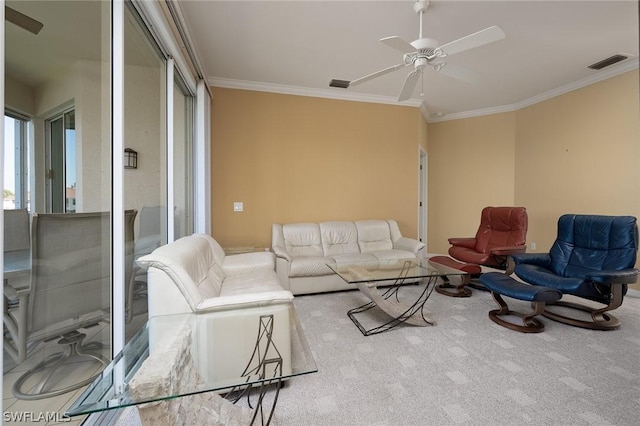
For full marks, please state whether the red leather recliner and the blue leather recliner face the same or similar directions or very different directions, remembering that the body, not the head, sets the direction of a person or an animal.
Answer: same or similar directions

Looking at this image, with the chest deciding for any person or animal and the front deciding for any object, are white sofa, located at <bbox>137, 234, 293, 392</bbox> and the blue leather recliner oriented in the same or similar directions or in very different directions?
very different directions

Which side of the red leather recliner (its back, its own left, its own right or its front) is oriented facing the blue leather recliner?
left

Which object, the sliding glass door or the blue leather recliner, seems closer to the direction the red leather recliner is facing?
the sliding glass door

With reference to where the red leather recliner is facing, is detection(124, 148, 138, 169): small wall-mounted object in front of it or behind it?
in front

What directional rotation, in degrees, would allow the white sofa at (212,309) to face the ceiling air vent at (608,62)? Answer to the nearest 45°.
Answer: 0° — it already faces it

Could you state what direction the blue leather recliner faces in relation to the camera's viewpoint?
facing the viewer and to the left of the viewer

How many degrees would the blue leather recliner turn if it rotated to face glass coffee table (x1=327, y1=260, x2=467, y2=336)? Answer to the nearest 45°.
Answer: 0° — it already faces it

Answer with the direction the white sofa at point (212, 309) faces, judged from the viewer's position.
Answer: facing to the right of the viewer

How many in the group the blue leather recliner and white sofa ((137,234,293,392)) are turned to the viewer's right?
1

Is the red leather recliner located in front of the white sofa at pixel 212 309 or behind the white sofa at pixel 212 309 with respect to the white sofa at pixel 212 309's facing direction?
in front

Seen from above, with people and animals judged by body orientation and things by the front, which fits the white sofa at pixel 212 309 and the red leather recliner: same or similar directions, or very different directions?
very different directions

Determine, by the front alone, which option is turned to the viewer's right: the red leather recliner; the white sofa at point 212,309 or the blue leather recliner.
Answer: the white sofa
